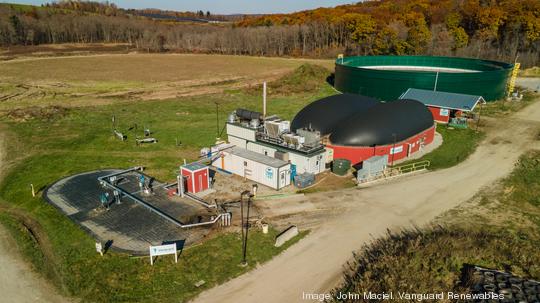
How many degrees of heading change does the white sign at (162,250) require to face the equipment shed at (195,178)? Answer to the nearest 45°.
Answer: approximately 180°

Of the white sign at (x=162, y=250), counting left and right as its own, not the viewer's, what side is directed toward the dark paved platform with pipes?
back

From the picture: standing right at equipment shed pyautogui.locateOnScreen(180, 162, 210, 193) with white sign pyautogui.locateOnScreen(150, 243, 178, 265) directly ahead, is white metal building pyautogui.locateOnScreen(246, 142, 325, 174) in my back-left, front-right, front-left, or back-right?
back-left

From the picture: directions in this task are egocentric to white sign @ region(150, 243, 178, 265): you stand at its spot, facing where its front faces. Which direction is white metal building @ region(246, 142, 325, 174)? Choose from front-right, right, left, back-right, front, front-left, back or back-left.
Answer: back-left

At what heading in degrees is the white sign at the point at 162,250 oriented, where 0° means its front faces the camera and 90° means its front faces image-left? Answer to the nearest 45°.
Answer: approximately 0°

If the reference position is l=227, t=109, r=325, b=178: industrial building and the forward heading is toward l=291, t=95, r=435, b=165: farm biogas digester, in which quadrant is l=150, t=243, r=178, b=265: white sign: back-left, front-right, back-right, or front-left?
back-right

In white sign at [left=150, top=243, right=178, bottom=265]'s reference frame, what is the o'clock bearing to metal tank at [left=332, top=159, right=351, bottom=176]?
The metal tank is roughly at 8 o'clock from the white sign.

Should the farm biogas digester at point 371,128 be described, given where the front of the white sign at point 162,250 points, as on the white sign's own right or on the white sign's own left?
on the white sign's own left

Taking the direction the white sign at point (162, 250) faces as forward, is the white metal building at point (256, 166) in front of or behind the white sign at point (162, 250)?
behind
